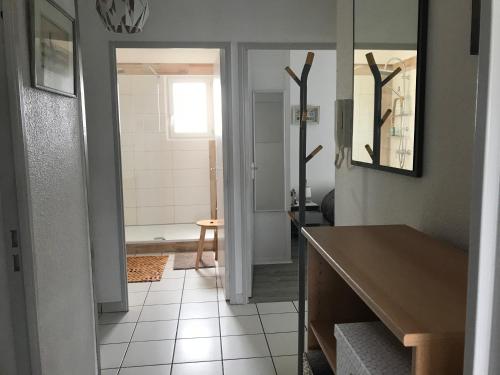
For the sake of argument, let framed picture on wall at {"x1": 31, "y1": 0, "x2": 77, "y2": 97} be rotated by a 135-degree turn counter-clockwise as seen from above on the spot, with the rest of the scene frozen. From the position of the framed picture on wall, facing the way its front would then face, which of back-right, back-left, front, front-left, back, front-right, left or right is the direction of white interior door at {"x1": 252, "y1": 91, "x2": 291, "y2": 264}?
front-right

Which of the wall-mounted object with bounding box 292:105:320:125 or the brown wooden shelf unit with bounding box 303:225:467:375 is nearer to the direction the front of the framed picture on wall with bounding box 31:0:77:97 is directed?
the brown wooden shelf unit

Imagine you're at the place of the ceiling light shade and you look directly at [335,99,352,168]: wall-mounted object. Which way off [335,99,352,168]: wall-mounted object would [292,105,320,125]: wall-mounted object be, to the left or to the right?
left

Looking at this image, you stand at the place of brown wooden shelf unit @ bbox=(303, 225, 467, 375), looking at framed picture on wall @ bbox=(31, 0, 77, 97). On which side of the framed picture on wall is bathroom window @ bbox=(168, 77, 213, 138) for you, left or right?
right

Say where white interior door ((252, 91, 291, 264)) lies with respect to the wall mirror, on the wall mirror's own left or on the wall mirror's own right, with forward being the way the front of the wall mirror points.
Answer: on the wall mirror's own right

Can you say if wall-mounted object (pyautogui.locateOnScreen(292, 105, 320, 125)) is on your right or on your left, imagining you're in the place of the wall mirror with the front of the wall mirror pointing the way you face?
on your right

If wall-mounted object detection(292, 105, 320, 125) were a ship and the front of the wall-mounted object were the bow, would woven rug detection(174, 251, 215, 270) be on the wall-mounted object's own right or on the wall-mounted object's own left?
on the wall-mounted object's own right

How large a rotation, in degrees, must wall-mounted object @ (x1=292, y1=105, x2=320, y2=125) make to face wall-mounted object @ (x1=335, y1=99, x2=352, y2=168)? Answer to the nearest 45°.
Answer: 0° — it already faces it

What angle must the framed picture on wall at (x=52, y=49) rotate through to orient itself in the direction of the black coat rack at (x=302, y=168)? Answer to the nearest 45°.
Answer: approximately 45° to its left
